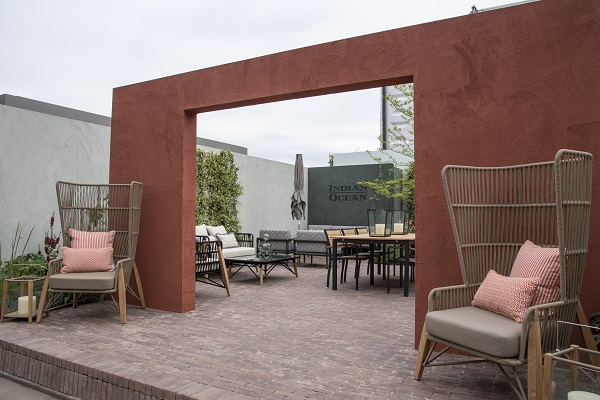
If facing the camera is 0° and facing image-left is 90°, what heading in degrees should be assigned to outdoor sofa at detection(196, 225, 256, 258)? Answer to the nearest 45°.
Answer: approximately 315°

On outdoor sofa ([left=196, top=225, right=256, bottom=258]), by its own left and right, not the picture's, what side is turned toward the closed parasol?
left

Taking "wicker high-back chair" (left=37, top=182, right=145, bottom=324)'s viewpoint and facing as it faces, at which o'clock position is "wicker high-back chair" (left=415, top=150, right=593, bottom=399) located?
"wicker high-back chair" (left=415, top=150, right=593, bottom=399) is roughly at 11 o'clock from "wicker high-back chair" (left=37, top=182, right=145, bottom=324).

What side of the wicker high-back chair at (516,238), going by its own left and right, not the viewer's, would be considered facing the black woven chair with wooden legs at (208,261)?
right

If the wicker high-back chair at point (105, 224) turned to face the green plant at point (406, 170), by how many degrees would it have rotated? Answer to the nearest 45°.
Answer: approximately 135° to its left

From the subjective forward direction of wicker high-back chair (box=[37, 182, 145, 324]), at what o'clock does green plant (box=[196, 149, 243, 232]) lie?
The green plant is roughly at 7 o'clock from the wicker high-back chair.

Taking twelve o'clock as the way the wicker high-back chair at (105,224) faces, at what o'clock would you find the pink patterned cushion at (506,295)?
The pink patterned cushion is roughly at 11 o'clock from the wicker high-back chair.

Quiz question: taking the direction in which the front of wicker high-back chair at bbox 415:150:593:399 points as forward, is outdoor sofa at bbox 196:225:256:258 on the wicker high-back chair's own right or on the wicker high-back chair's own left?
on the wicker high-back chair's own right

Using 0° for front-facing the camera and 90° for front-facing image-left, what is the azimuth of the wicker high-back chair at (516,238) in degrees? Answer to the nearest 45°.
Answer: approximately 45°

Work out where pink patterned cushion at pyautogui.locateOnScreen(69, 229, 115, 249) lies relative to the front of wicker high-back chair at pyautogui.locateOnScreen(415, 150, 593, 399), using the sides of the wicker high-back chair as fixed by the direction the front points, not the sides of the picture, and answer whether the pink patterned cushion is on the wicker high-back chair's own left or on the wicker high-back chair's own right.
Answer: on the wicker high-back chair's own right
